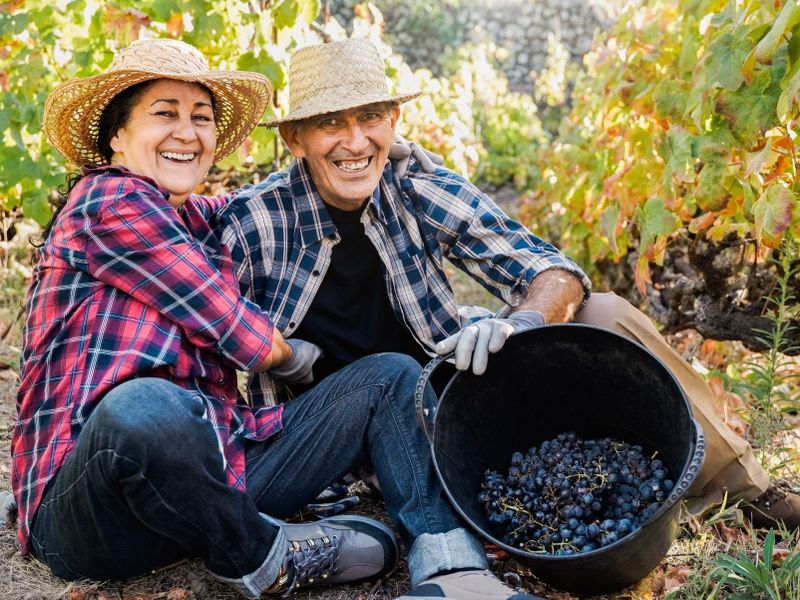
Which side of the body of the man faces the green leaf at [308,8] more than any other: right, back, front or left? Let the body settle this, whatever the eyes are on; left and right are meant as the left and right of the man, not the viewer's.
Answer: back

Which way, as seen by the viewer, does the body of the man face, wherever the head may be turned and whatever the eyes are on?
toward the camera

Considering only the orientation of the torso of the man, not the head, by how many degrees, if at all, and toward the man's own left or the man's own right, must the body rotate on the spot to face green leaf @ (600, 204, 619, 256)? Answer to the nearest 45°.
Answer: approximately 135° to the man's own left

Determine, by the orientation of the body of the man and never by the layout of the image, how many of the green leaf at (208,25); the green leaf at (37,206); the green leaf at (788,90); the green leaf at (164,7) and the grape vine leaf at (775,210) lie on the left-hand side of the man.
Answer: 2

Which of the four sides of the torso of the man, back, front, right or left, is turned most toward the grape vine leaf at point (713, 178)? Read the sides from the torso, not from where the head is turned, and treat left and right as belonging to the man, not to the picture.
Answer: left

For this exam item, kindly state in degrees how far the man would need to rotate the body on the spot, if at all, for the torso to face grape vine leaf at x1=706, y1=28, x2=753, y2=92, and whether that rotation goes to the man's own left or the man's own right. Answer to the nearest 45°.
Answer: approximately 90° to the man's own left

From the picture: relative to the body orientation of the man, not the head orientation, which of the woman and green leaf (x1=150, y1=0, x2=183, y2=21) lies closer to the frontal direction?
the woman

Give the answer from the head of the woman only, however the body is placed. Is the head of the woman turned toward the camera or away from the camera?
toward the camera

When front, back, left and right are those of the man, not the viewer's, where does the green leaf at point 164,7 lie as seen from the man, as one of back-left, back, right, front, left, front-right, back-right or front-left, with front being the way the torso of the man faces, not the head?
back-right

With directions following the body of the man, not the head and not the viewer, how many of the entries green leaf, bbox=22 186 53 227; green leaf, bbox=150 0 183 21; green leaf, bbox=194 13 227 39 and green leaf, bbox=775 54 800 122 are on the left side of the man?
1

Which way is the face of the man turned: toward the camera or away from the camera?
toward the camera

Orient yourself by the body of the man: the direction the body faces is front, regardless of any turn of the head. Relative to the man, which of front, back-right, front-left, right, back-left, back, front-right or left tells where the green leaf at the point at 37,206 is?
back-right
